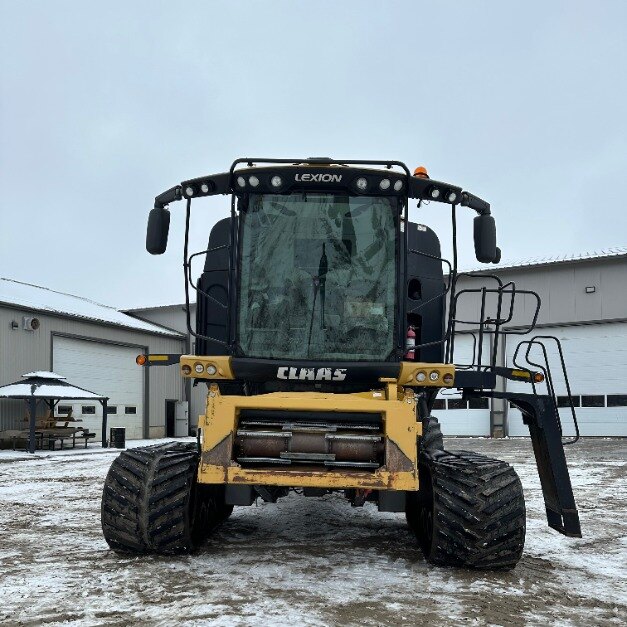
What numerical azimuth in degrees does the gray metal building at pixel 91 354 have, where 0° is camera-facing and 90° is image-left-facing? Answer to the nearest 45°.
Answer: approximately 315°

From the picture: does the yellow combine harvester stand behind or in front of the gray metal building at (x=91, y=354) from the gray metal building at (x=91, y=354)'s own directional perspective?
in front

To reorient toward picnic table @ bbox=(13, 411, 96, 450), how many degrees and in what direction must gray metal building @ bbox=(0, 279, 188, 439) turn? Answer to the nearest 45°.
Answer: approximately 45° to its right

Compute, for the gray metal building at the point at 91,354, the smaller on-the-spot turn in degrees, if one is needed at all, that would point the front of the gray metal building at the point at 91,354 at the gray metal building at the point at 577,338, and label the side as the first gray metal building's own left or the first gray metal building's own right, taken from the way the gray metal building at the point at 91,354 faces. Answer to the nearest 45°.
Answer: approximately 45° to the first gray metal building's own left

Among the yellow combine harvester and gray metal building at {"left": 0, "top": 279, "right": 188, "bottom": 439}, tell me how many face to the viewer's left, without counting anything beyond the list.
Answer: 0

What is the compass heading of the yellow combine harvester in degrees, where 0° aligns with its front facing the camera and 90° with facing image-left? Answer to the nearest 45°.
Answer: approximately 0°

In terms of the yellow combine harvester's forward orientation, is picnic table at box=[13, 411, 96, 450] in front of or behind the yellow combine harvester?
behind

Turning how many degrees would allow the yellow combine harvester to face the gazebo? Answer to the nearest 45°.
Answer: approximately 135° to its right
